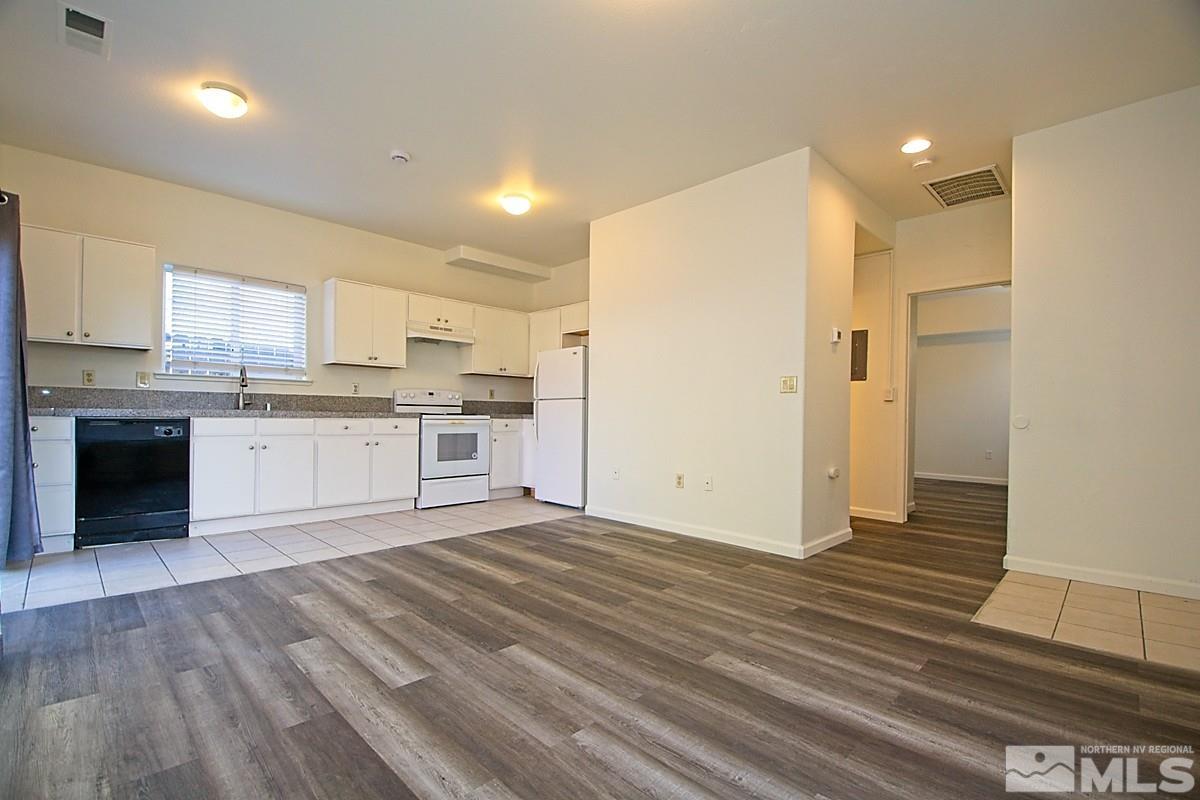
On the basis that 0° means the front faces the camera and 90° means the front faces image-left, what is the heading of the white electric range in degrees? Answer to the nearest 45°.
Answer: approximately 315°

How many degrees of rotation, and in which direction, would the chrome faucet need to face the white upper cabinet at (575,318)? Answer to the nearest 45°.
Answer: approximately 90° to its left

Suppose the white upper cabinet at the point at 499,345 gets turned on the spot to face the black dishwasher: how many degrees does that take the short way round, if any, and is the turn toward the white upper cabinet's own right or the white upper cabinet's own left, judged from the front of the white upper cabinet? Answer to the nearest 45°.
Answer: approximately 90° to the white upper cabinet's own right

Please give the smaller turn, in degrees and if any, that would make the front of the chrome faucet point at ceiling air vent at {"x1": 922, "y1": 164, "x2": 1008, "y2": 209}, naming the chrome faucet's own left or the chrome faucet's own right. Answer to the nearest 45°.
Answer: approximately 45° to the chrome faucet's own left

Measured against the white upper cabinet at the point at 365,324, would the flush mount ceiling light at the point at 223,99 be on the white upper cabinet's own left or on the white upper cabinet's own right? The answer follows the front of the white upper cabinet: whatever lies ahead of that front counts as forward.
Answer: on the white upper cabinet's own right
